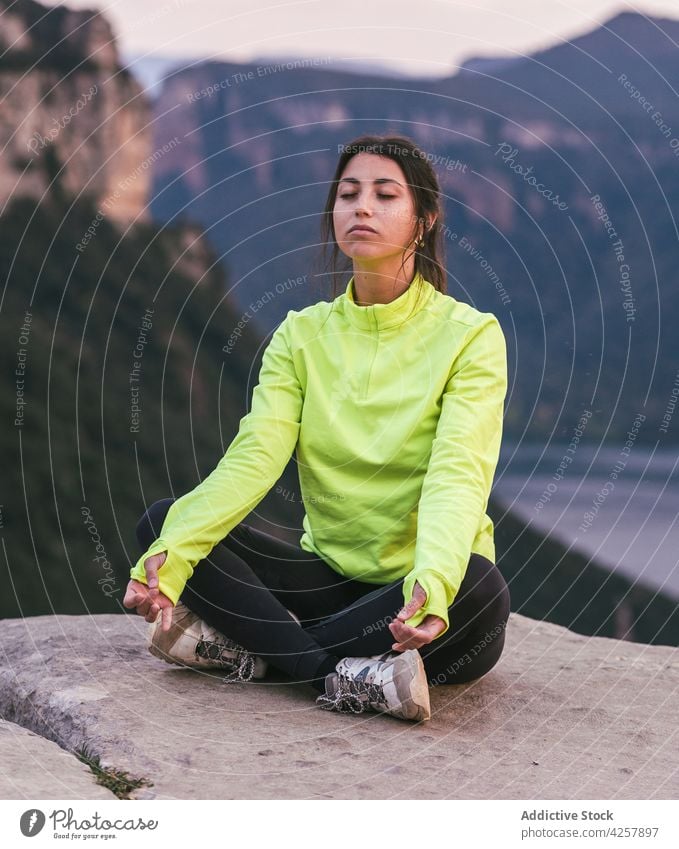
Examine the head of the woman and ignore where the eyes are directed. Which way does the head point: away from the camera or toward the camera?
toward the camera

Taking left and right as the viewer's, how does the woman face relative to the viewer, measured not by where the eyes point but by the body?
facing the viewer and to the left of the viewer

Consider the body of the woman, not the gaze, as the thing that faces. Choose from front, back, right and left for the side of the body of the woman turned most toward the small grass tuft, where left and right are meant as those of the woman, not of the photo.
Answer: front
